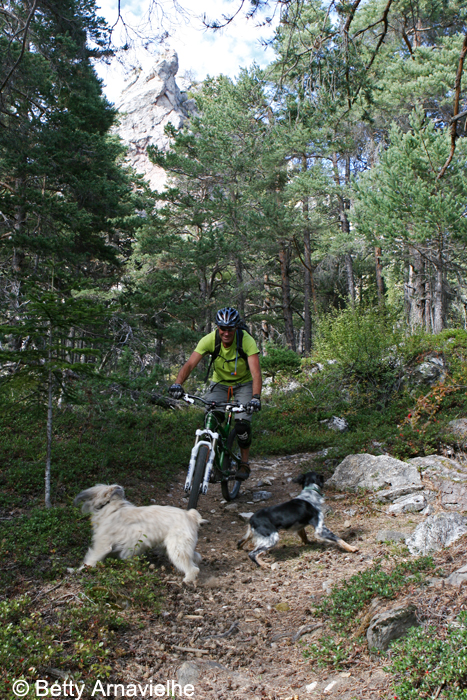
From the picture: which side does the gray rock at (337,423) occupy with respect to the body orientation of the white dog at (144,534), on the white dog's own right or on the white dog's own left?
on the white dog's own right

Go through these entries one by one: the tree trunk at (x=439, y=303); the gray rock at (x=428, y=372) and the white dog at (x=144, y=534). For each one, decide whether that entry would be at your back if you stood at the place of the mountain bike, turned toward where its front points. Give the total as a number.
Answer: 2

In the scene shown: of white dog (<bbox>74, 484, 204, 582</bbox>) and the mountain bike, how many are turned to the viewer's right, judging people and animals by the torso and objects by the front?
0

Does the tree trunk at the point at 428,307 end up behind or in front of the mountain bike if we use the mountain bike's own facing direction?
behind

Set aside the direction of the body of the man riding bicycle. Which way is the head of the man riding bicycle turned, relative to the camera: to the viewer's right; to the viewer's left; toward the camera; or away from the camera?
toward the camera

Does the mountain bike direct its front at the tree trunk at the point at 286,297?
no

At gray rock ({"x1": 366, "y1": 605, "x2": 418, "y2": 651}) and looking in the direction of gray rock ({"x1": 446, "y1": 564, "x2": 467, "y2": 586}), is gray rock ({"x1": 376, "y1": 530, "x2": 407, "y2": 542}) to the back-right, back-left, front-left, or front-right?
front-left

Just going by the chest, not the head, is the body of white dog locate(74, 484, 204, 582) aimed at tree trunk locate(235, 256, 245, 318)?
no

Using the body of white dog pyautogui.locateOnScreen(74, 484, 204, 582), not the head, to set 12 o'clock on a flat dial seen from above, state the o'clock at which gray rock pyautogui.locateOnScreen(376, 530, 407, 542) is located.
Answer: The gray rock is roughly at 6 o'clock from the white dog.

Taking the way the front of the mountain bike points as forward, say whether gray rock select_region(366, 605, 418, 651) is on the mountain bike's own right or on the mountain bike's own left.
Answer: on the mountain bike's own left

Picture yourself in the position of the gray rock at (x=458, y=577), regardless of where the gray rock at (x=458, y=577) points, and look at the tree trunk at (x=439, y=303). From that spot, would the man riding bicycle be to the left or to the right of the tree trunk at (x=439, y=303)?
left

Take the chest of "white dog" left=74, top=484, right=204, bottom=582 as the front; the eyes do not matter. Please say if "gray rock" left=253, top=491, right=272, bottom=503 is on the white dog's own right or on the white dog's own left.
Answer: on the white dog's own right

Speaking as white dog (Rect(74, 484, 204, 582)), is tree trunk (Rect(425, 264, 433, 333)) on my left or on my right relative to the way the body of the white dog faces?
on my right

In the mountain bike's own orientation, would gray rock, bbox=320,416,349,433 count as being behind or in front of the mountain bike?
behind

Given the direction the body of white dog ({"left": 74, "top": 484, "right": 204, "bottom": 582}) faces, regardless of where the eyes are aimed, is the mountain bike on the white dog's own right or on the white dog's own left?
on the white dog's own right

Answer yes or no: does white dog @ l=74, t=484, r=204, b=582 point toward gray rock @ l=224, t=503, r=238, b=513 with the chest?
no

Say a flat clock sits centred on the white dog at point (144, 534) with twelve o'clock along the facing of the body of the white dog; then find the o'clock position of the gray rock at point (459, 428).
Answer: The gray rock is roughly at 5 o'clock from the white dog.

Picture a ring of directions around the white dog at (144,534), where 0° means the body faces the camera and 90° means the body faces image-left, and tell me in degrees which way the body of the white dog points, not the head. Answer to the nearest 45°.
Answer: approximately 90°
